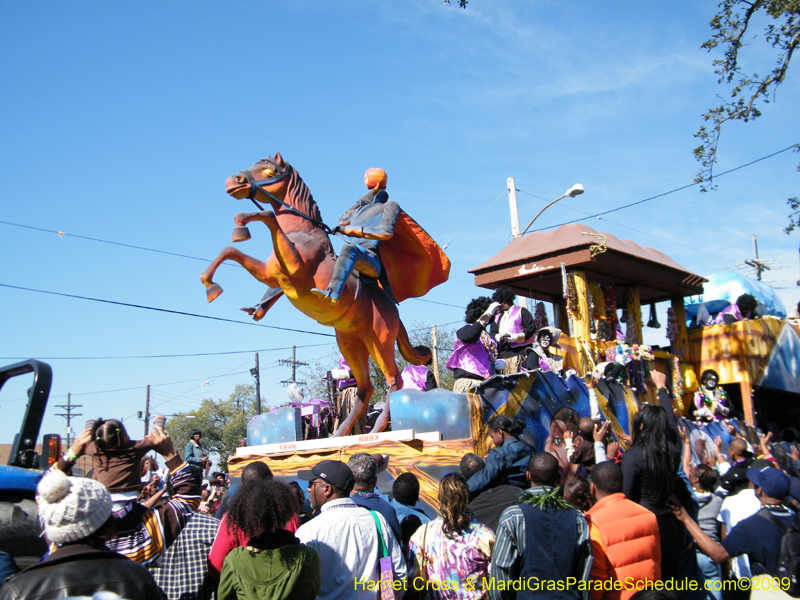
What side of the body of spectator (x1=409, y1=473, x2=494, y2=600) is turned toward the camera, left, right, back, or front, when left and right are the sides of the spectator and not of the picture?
back

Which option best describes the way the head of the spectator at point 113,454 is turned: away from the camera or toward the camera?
away from the camera

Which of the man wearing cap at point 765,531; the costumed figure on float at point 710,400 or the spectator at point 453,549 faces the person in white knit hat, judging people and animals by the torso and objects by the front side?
the costumed figure on float

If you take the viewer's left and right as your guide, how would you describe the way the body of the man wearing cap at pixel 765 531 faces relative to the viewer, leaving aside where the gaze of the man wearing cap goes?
facing away from the viewer and to the left of the viewer

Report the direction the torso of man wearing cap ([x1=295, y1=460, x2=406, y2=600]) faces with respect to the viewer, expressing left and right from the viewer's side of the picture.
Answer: facing away from the viewer and to the left of the viewer

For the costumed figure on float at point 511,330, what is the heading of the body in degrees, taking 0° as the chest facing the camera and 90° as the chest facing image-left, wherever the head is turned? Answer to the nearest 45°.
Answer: approximately 45°

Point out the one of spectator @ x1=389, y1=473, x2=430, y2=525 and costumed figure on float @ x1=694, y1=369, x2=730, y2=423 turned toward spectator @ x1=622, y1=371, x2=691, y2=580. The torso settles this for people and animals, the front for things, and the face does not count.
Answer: the costumed figure on float

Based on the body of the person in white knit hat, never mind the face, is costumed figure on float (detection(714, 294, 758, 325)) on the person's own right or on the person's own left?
on the person's own right

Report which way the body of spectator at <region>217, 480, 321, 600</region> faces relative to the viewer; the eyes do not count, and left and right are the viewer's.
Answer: facing away from the viewer

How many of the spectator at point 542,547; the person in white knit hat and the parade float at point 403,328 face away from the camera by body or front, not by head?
2

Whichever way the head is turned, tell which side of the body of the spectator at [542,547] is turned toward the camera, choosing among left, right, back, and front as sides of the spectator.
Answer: back

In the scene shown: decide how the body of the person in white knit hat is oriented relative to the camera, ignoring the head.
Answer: away from the camera

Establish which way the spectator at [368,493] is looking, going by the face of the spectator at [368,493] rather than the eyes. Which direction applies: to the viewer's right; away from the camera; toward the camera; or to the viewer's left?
away from the camera

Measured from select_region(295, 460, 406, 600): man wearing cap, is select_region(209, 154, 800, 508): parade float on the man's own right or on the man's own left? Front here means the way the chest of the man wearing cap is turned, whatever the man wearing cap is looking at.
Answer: on the man's own right

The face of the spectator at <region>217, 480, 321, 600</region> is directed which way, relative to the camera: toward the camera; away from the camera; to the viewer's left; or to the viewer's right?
away from the camera

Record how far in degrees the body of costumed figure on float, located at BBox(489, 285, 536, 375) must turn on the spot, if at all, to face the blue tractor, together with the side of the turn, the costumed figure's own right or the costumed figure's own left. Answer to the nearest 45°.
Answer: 0° — they already face it
